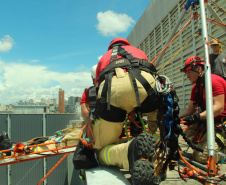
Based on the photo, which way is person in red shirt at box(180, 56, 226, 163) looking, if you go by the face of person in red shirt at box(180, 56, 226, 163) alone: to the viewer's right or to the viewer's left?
to the viewer's left

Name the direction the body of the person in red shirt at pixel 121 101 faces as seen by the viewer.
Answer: away from the camera

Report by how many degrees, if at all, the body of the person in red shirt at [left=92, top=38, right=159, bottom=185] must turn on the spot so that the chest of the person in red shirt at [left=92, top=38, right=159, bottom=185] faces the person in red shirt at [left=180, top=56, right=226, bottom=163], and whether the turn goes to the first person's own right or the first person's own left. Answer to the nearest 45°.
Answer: approximately 45° to the first person's own right
